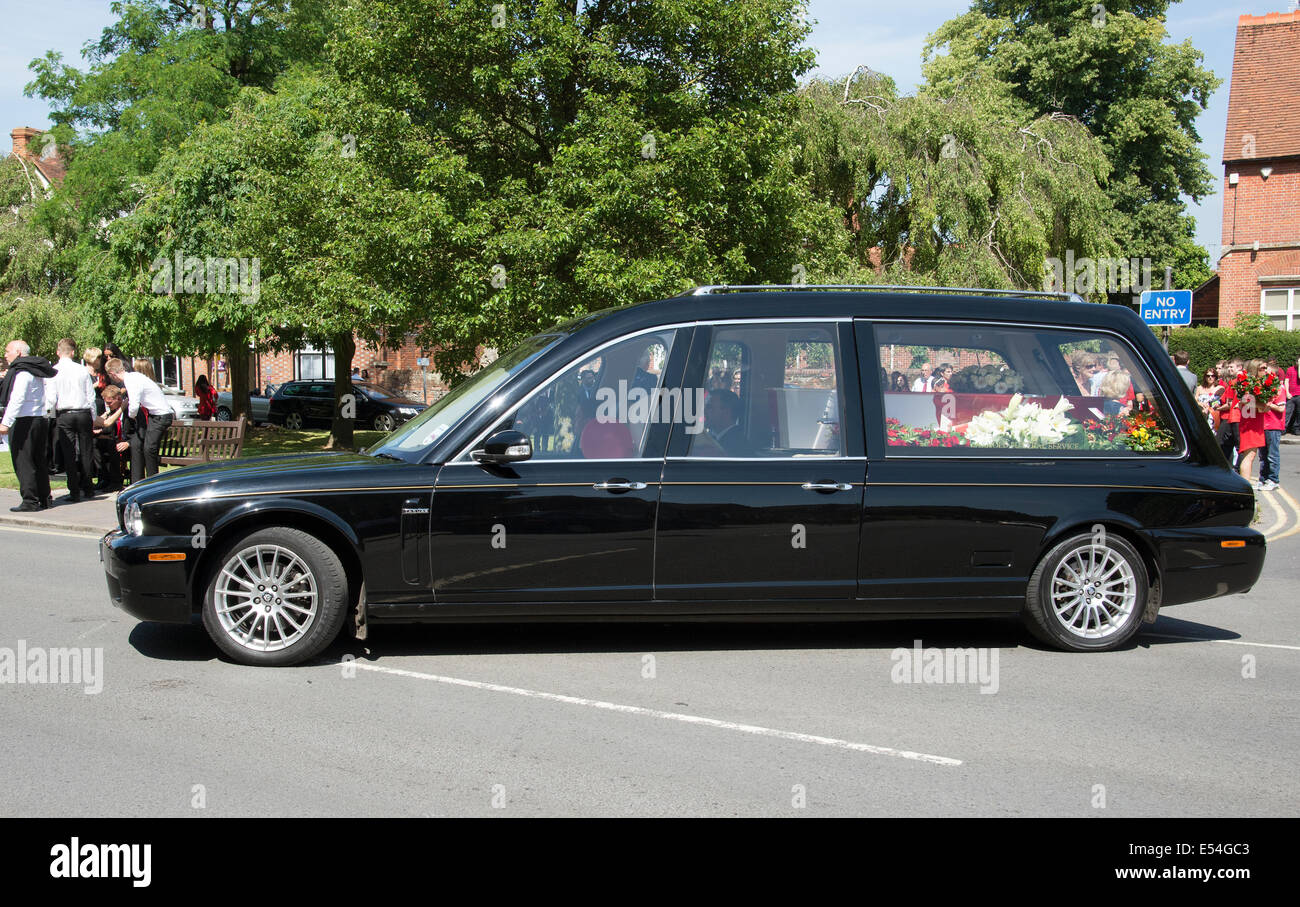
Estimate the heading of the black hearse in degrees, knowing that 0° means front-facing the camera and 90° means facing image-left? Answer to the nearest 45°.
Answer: approximately 90°

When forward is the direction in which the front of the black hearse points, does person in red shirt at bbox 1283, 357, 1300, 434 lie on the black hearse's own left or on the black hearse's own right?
on the black hearse's own right

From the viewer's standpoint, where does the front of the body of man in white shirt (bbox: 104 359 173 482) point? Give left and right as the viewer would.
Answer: facing to the left of the viewer

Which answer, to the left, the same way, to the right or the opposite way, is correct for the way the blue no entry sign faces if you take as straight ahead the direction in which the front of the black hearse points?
to the left

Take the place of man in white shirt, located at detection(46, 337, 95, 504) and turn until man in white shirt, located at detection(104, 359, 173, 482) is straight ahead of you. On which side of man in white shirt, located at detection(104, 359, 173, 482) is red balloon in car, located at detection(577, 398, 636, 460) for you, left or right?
right
